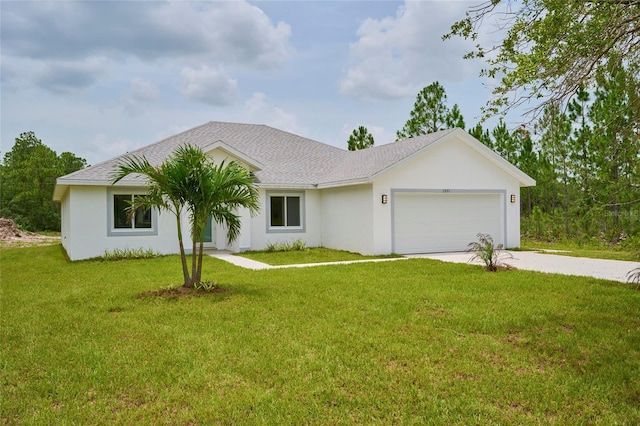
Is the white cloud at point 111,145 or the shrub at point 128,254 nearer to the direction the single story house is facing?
the shrub

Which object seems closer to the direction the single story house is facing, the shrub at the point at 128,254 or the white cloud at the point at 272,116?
the shrub

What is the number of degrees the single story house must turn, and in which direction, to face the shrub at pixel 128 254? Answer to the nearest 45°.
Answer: approximately 90° to its right

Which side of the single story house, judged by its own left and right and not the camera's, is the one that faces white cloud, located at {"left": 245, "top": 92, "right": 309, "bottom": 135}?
back

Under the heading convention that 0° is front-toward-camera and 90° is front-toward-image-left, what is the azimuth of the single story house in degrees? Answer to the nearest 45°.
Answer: approximately 0°

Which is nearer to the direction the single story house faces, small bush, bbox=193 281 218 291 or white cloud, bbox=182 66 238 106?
the small bush
